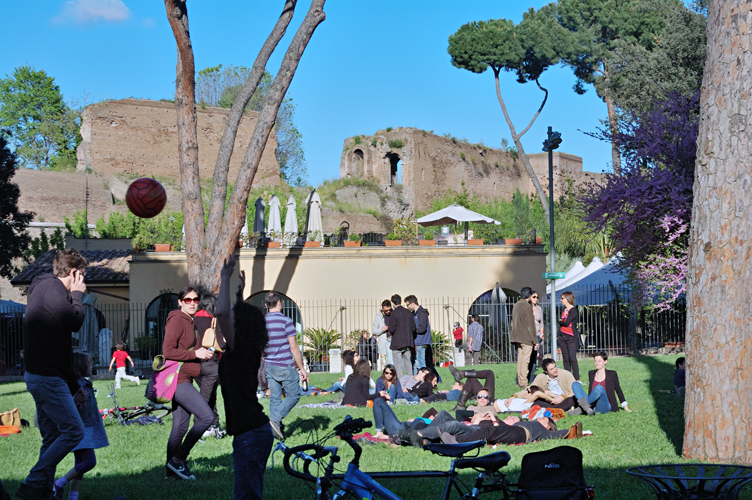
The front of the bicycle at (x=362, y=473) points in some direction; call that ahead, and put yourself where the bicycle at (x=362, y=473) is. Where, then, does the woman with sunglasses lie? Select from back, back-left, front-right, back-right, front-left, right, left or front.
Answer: front-right

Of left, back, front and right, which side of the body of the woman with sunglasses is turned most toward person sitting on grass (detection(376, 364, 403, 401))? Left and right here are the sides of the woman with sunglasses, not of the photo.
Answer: left

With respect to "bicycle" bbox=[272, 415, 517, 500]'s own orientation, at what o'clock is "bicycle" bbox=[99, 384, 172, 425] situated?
"bicycle" bbox=[99, 384, 172, 425] is roughly at 2 o'clock from "bicycle" bbox=[272, 415, 517, 500].

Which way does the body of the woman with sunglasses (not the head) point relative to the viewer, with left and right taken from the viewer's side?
facing the viewer and to the right of the viewer

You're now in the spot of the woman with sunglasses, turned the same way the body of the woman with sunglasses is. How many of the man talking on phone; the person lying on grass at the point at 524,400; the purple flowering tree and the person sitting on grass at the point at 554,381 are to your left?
3

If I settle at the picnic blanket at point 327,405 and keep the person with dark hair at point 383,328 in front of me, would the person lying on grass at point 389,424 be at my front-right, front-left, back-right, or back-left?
back-right

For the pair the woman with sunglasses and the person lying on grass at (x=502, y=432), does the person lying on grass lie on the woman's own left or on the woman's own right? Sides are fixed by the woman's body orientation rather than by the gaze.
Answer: on the woman's own left

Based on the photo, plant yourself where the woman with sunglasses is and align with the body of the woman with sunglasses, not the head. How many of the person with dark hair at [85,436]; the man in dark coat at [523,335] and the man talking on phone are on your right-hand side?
2

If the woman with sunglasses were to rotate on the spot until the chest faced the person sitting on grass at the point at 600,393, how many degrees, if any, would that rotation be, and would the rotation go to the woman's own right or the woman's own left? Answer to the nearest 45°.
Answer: approximately 90° to the woman's own left

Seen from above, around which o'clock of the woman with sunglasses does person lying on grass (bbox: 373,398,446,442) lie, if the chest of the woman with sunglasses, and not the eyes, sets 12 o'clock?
The person lying on grass is roughly at 9 o'clock from the woman with sunglasses.

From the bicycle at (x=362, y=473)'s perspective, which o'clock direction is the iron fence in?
The iron fence is roughly at 3 o'clock from the bicycle.

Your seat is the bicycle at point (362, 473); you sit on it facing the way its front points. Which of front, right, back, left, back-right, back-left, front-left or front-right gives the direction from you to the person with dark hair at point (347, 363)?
right

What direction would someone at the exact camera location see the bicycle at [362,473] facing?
facing to the left of the viewer

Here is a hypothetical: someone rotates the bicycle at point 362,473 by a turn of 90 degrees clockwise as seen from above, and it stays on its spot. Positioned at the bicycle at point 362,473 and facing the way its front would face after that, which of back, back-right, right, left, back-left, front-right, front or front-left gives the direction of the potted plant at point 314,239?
front

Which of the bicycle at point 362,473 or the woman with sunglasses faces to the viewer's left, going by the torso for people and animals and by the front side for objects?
the bicycle

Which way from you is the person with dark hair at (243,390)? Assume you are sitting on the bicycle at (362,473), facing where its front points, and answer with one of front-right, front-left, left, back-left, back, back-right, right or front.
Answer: front

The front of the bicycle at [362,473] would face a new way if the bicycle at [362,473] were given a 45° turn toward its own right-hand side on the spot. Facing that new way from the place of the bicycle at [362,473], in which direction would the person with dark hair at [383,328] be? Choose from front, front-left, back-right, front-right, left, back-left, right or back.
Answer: front-right

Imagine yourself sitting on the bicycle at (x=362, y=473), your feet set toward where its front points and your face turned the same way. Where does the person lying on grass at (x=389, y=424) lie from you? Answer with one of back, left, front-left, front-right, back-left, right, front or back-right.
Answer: right

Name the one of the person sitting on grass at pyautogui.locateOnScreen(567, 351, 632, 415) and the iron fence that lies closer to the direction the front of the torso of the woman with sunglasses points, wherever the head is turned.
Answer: the person sitting on grass
